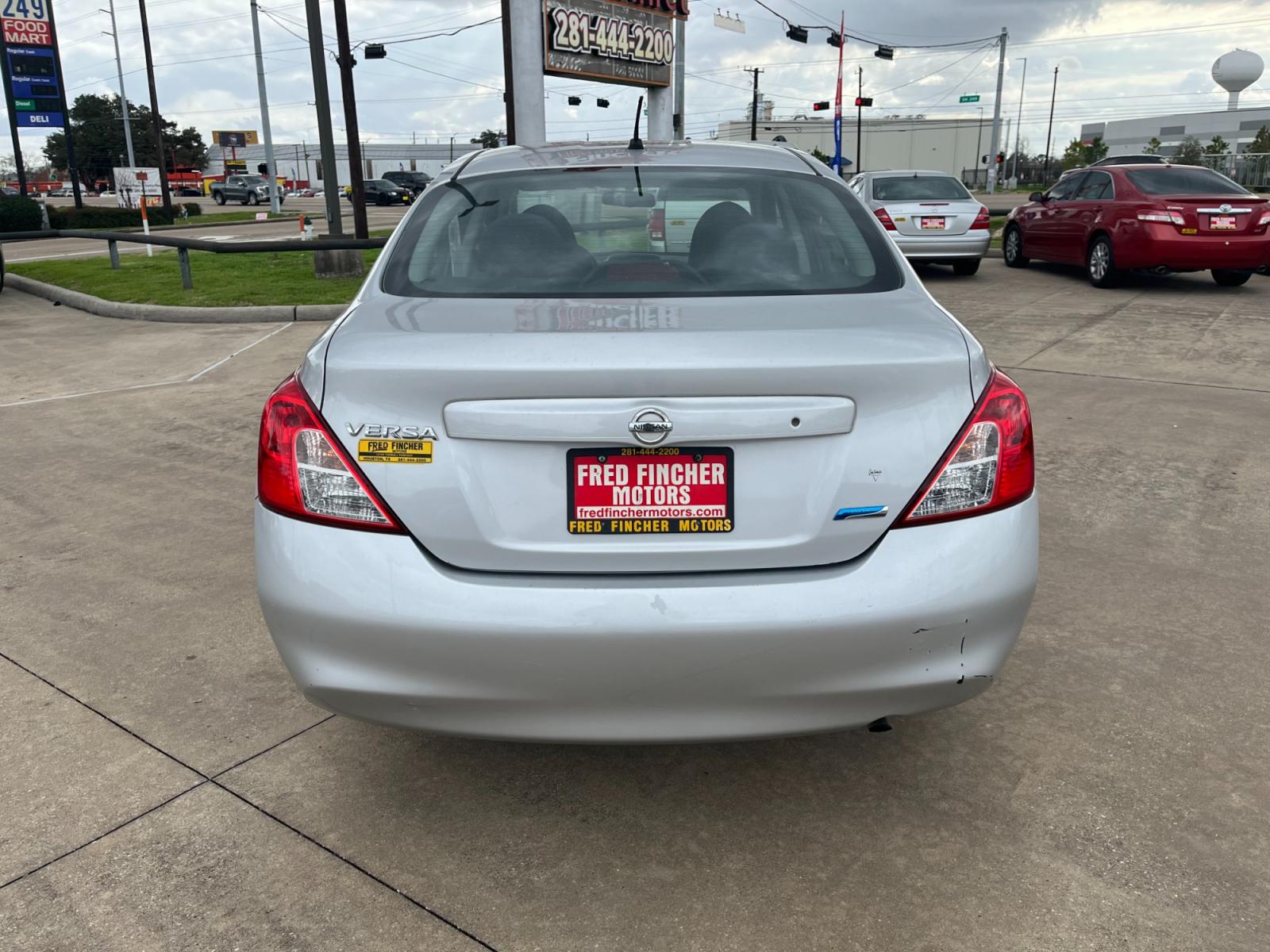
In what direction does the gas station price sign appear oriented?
toward the camera

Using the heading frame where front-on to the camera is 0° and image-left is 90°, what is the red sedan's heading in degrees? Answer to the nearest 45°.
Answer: approximately 135°

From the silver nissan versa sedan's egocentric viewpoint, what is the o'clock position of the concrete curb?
The concrete curb is roughly at 11 o'clock from the silver nissan versa sedan.

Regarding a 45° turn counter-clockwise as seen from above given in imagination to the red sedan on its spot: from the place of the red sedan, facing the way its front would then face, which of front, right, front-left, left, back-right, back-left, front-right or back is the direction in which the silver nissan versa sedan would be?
left

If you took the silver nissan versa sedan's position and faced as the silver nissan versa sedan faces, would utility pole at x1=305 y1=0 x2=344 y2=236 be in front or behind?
in front

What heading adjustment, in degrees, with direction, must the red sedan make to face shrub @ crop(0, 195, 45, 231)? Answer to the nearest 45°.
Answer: approximately 45° to its left

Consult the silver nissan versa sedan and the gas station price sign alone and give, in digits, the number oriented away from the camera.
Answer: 1

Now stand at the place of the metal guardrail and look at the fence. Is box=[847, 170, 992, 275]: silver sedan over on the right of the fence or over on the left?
right

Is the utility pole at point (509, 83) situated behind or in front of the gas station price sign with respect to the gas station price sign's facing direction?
in front

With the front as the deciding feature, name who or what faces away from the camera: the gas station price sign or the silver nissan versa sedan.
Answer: the silver nissan versa sedan

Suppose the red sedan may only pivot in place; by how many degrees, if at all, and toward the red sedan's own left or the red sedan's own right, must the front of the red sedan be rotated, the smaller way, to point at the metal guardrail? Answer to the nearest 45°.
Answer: approximately 45° to the red sedan's own left

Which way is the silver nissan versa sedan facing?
away from the camera

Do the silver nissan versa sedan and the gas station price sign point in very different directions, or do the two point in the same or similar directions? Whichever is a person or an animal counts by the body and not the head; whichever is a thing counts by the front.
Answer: very different directions

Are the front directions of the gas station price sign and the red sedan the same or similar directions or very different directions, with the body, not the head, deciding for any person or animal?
very different directions

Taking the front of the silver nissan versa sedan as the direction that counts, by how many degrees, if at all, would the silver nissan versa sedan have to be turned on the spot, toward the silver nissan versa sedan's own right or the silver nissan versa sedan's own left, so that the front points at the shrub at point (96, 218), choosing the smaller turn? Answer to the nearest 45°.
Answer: approximately 45° to the silver nissan versa sedan's own left
